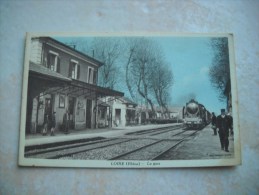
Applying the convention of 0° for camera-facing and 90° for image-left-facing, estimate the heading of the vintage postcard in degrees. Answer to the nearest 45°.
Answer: approximately 0°
